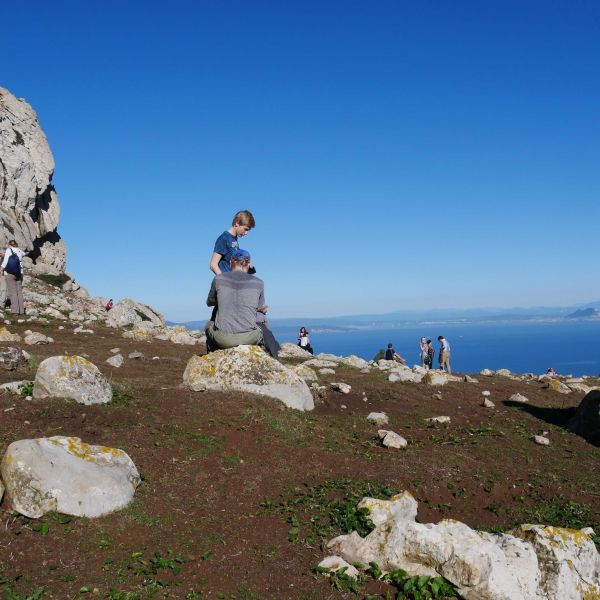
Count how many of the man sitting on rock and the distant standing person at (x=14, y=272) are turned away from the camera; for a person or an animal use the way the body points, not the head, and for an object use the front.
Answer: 2

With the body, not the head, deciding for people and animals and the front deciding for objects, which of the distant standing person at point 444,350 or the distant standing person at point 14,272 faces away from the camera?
the distant standing person at point 14,272

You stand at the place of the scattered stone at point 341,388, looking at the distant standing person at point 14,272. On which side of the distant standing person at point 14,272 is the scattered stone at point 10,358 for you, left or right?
left

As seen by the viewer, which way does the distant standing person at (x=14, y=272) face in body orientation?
away from the camera

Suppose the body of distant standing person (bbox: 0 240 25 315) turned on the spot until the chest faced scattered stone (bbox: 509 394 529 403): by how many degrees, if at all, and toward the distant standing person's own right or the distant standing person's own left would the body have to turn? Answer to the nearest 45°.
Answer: approximately 135° to the distant standing person's own right

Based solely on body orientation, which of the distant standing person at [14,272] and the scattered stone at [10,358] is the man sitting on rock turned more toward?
the distant standing person

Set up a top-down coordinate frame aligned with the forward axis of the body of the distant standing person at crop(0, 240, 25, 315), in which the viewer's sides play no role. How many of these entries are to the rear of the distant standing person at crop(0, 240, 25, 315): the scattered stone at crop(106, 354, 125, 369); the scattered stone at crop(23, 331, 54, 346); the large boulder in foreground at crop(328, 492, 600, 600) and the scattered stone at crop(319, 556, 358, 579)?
4

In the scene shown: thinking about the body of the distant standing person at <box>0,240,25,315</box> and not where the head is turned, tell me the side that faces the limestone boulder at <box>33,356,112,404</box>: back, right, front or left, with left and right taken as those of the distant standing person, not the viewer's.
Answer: back

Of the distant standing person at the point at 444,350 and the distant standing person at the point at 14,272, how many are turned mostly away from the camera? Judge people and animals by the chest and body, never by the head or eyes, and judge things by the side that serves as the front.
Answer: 1

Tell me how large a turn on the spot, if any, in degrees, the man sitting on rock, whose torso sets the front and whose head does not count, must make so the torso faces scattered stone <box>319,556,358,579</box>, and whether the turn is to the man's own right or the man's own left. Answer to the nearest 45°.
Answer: approximately 180°

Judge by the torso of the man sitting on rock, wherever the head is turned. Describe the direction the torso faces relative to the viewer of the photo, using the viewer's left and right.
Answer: facing away from the viewer

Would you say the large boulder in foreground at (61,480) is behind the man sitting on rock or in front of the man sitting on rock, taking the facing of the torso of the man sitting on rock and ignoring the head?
behind
